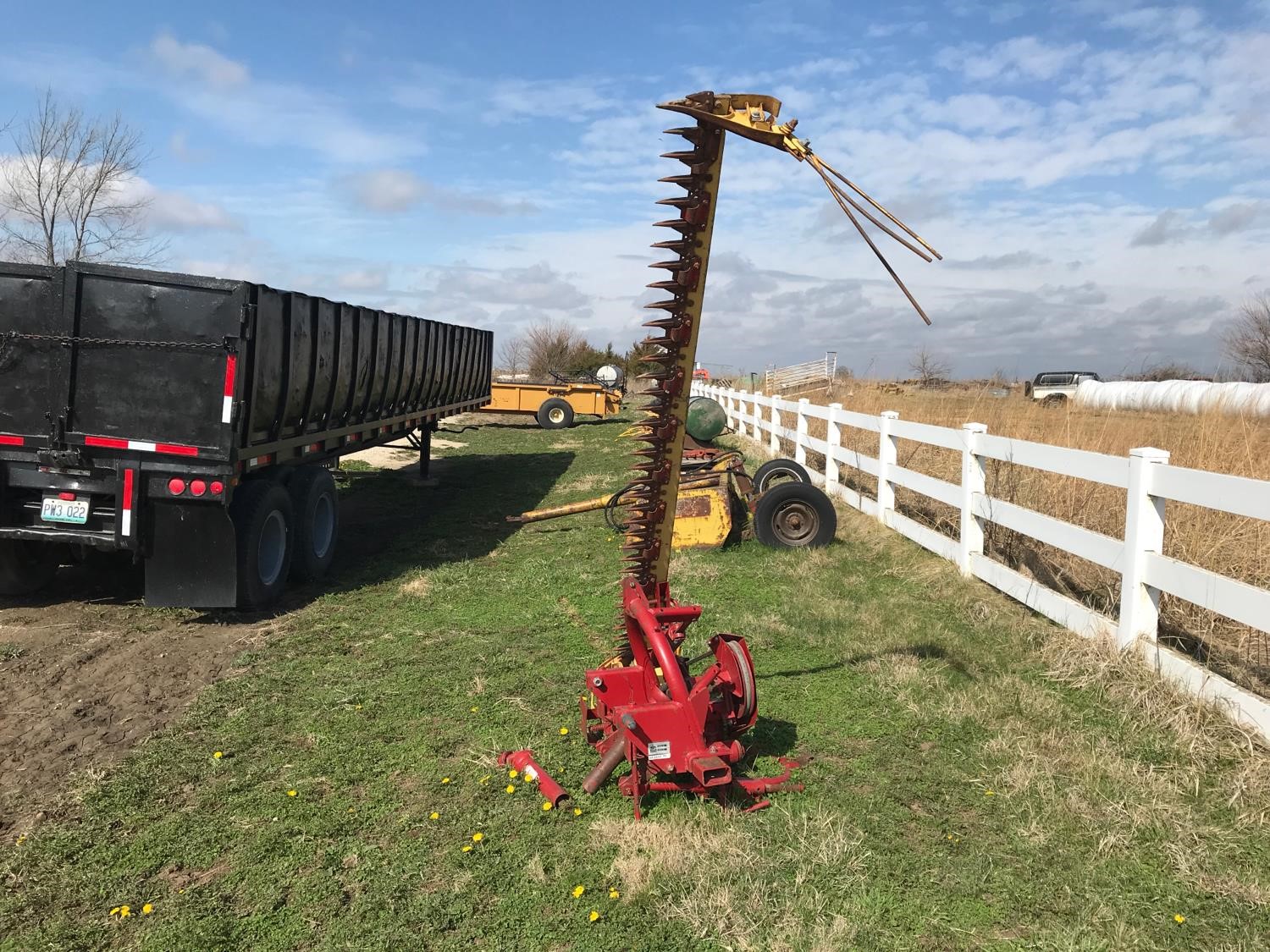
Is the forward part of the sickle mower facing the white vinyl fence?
no

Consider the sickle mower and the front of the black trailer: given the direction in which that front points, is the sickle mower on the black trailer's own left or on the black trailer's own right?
on the black trailer's own right

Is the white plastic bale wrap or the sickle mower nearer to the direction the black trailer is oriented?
the white plastic bale wrap

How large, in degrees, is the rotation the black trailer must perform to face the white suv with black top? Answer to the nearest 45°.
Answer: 0° — it already faces it

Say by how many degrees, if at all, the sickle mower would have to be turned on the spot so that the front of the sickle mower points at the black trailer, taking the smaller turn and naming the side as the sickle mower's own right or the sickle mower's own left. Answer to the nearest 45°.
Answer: approximately 45° to the sickle mower's own right

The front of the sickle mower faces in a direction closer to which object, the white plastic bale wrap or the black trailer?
the black trailer

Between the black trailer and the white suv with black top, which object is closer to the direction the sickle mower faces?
the black trailer

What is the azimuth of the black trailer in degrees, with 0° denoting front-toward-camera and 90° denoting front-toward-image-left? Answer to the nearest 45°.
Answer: approximately 225°

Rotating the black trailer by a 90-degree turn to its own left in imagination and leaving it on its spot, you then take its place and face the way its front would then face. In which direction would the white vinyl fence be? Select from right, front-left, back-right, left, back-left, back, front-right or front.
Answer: back
